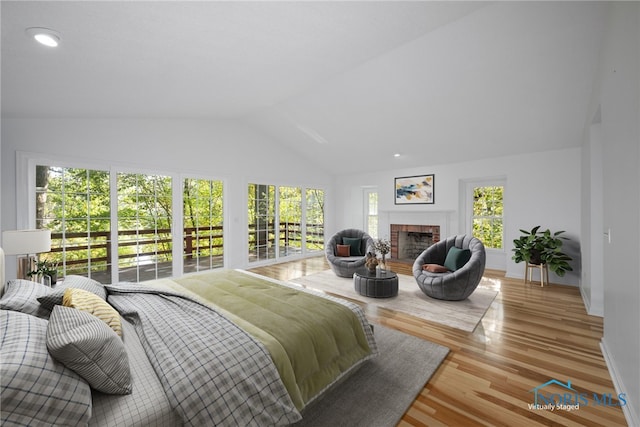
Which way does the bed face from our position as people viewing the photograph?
facing away from the viewer and to the right of the viewer

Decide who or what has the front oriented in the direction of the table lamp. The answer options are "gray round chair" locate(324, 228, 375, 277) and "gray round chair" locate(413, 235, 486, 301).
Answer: "gray round chair" locate(413, 235, 486, 301)

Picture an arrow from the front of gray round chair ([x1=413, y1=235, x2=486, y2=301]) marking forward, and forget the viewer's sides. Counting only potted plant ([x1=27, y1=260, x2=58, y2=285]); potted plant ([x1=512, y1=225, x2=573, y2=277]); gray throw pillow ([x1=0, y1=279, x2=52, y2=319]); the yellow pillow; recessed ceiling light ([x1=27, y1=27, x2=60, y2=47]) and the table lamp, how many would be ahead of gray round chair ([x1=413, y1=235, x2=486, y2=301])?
5

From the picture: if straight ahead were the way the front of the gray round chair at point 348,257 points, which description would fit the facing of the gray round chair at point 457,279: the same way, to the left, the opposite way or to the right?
to the right

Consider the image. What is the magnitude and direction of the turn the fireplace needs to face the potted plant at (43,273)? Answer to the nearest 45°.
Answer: approximately 45° to its right

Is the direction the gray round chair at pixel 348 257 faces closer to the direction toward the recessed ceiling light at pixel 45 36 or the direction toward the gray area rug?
the gray area rug

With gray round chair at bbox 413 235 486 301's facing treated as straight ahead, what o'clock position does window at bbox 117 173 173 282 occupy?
The window is roughly at 1 o'clock from the gray round chair.

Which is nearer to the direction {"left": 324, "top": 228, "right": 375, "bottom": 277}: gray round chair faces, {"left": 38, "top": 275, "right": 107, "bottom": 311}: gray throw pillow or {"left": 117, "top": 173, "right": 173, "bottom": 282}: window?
the gray throw pillow

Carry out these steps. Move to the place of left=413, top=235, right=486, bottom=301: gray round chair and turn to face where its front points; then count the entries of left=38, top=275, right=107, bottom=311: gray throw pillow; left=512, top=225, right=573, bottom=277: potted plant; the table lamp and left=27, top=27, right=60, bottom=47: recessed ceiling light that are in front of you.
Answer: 3

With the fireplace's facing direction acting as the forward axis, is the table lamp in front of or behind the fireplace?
in front

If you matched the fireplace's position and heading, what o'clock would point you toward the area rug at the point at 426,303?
The area rug is roughly at 12 o'clock from the fireplace.

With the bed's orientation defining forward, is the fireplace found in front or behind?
in front

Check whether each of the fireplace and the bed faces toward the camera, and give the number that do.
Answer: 1
